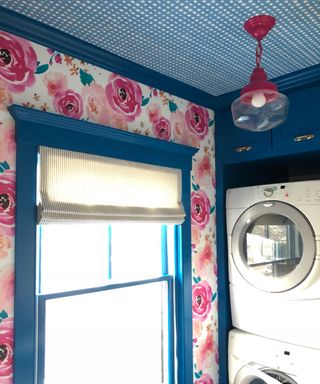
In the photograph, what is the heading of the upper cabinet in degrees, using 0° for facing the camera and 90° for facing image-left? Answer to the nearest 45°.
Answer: approximately 45°

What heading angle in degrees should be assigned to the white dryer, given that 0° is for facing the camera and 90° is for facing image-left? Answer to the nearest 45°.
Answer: approximately 45°

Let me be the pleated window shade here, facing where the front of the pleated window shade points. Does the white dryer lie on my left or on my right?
on my left

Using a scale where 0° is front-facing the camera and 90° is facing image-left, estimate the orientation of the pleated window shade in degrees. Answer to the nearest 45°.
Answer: approximately 315°

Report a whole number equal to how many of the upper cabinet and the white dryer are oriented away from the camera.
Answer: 0

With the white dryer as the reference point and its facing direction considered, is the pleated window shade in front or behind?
in front
